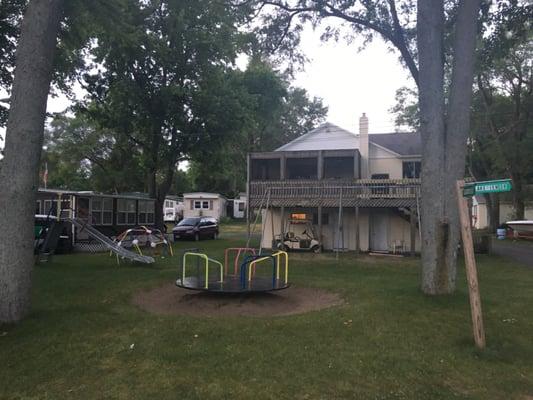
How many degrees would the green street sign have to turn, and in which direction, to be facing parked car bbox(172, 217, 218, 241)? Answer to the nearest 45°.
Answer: approximately 135° to its right

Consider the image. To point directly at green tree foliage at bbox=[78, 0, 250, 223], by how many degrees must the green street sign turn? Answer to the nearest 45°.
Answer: approximately 135° to its right

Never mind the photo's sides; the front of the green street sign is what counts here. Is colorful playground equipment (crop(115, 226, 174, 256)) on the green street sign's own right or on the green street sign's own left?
on the green street sign's own right

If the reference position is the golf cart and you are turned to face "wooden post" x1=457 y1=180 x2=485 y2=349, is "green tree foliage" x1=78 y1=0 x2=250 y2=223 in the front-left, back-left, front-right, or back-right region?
back-right

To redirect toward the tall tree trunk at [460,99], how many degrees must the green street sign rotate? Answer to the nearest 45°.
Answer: approximately 180°

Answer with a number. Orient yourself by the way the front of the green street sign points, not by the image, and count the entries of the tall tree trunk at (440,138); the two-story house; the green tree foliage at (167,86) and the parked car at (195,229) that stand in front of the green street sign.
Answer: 0

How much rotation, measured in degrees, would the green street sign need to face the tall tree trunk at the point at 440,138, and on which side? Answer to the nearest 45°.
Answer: approximately 180°

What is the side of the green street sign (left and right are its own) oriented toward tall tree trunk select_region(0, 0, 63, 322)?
right

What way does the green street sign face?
toward the camera

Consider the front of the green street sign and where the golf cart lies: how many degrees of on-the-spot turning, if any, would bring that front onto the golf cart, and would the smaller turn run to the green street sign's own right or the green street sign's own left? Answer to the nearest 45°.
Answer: approximately 135° to the green street sign's own right

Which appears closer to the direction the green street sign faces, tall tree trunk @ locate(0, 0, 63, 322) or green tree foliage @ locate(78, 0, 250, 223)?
the tall tree trunk

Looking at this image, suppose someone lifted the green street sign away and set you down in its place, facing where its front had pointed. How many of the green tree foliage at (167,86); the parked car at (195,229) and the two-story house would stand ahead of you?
0
